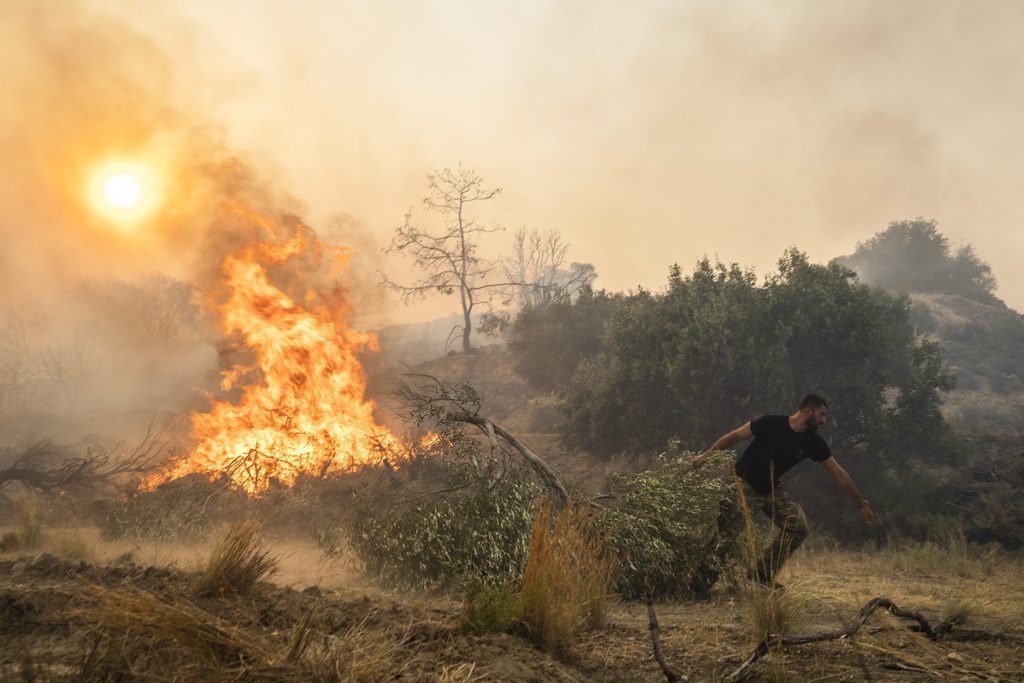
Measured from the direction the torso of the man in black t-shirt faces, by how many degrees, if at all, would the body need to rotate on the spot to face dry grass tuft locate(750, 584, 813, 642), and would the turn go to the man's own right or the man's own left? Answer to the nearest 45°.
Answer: approximately 45° to the man's own right

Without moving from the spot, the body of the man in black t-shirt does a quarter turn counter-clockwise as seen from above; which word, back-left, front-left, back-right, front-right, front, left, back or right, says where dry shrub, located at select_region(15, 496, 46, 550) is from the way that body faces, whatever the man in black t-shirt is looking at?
back-left

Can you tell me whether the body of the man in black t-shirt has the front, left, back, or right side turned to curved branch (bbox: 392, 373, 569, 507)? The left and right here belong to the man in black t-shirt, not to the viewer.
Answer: back

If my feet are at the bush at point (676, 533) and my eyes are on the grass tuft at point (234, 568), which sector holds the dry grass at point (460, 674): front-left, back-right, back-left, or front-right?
front-left

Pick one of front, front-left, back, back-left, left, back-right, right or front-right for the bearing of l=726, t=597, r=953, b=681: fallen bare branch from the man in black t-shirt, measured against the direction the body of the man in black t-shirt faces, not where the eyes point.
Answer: front-right

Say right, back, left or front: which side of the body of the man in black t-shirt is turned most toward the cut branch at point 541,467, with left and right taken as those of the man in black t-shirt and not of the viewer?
back

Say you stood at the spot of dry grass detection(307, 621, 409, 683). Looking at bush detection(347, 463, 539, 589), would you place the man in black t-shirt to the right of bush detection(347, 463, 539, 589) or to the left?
right

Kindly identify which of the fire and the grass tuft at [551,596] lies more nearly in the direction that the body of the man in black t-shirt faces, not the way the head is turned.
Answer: the grass tuft

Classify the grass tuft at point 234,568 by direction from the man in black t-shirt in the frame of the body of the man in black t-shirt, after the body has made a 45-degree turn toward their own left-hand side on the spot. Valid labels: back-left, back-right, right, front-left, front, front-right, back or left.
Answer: back-right
